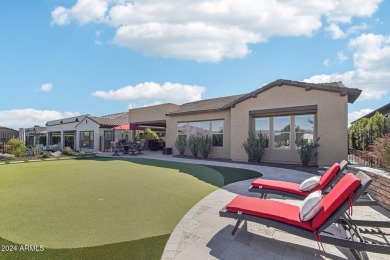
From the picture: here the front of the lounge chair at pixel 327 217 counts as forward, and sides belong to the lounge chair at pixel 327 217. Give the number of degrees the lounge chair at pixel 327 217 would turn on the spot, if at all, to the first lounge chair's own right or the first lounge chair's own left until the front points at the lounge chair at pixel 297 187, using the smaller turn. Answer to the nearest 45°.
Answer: approximately 90° to the first lounge chair's own right

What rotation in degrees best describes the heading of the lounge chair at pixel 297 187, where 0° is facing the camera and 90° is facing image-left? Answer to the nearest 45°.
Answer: approximately 90°

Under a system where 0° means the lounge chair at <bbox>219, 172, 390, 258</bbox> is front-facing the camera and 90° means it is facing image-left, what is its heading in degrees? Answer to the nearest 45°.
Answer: approximately 90°

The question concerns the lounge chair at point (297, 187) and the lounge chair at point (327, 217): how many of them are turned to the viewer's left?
2

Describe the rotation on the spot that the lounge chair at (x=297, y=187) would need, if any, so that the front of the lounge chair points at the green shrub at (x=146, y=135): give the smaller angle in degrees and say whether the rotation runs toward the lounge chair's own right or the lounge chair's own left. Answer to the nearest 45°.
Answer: approximately 45° to the lounge chair's own right
